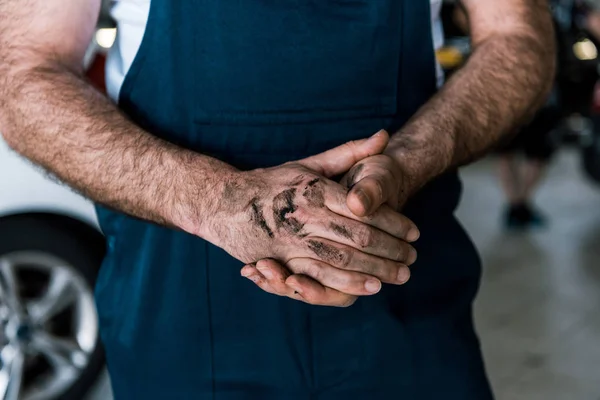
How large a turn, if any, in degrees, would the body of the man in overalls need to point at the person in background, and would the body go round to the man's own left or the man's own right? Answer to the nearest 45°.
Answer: approximately 135° to the man's own left

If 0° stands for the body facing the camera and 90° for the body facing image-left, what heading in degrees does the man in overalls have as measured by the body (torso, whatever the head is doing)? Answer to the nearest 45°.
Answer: approximately 0°
